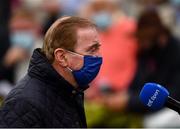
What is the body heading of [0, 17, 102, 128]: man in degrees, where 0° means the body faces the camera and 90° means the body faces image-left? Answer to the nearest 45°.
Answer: approximately 270°

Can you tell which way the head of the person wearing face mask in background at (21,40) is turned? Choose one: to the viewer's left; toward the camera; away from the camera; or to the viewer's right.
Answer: toward the camera

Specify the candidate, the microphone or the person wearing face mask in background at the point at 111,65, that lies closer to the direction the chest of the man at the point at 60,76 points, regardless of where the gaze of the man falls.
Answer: the microphone

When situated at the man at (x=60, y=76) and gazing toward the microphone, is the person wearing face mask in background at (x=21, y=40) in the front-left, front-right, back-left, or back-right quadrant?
back-left

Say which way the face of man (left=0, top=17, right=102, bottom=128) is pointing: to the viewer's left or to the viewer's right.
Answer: to the viewer's right

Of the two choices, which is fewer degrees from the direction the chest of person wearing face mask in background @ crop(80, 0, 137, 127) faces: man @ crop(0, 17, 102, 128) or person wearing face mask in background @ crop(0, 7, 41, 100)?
the man

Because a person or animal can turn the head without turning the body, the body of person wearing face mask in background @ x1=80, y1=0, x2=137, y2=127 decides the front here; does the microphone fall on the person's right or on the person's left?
on the person's left

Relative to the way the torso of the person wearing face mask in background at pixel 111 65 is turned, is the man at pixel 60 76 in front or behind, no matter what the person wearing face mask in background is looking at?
in front

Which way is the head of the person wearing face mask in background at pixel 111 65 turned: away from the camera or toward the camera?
toward the camera

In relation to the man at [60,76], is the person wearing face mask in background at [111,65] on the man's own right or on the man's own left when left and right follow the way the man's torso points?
on the man's own left

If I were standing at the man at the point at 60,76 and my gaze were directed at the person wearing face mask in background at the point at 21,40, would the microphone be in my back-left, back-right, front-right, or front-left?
back-right

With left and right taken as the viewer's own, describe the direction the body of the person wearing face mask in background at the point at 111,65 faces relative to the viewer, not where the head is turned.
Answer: facing the viewer and to the left of the viewer

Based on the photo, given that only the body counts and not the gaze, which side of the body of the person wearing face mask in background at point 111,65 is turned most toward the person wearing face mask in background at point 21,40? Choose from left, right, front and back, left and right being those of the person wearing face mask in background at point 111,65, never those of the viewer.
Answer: right
